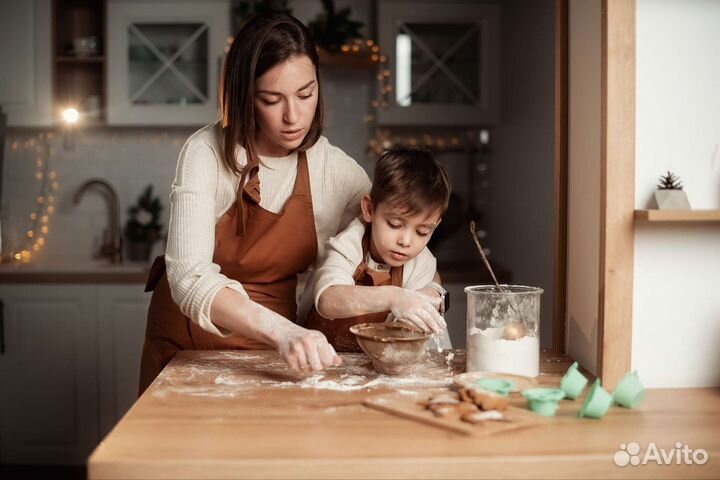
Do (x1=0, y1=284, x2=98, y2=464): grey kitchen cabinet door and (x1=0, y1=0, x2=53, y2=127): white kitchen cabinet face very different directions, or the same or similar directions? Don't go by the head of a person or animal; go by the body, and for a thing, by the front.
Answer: same or similar directions

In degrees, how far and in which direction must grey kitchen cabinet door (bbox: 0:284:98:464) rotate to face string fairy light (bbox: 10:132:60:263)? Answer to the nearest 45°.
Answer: approximately 180°

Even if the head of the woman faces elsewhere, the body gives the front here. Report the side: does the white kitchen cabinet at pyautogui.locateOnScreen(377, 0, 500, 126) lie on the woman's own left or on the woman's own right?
on the woman's own left

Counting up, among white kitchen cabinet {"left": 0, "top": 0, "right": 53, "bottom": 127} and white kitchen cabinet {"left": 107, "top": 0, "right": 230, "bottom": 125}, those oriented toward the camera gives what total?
2

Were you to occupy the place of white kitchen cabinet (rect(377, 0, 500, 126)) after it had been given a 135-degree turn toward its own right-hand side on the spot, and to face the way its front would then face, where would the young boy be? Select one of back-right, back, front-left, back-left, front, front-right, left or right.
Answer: back-left

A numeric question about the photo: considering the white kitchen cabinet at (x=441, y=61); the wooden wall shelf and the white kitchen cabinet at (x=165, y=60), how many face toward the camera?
3

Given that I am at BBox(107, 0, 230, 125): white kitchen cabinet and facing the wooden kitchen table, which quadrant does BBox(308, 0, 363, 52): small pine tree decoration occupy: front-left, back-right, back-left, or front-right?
front-left

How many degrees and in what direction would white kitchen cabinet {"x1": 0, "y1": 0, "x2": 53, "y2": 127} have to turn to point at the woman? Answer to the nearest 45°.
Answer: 0° — it already faces them

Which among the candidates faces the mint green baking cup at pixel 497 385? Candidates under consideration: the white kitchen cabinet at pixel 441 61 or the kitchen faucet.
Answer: the white kitchen cabinet

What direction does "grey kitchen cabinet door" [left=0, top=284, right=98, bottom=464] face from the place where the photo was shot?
facing the viewer

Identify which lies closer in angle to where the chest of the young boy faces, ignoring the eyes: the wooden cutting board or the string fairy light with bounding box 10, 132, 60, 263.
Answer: the wooden cutting board

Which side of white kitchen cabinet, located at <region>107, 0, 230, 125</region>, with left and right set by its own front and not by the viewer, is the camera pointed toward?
front
